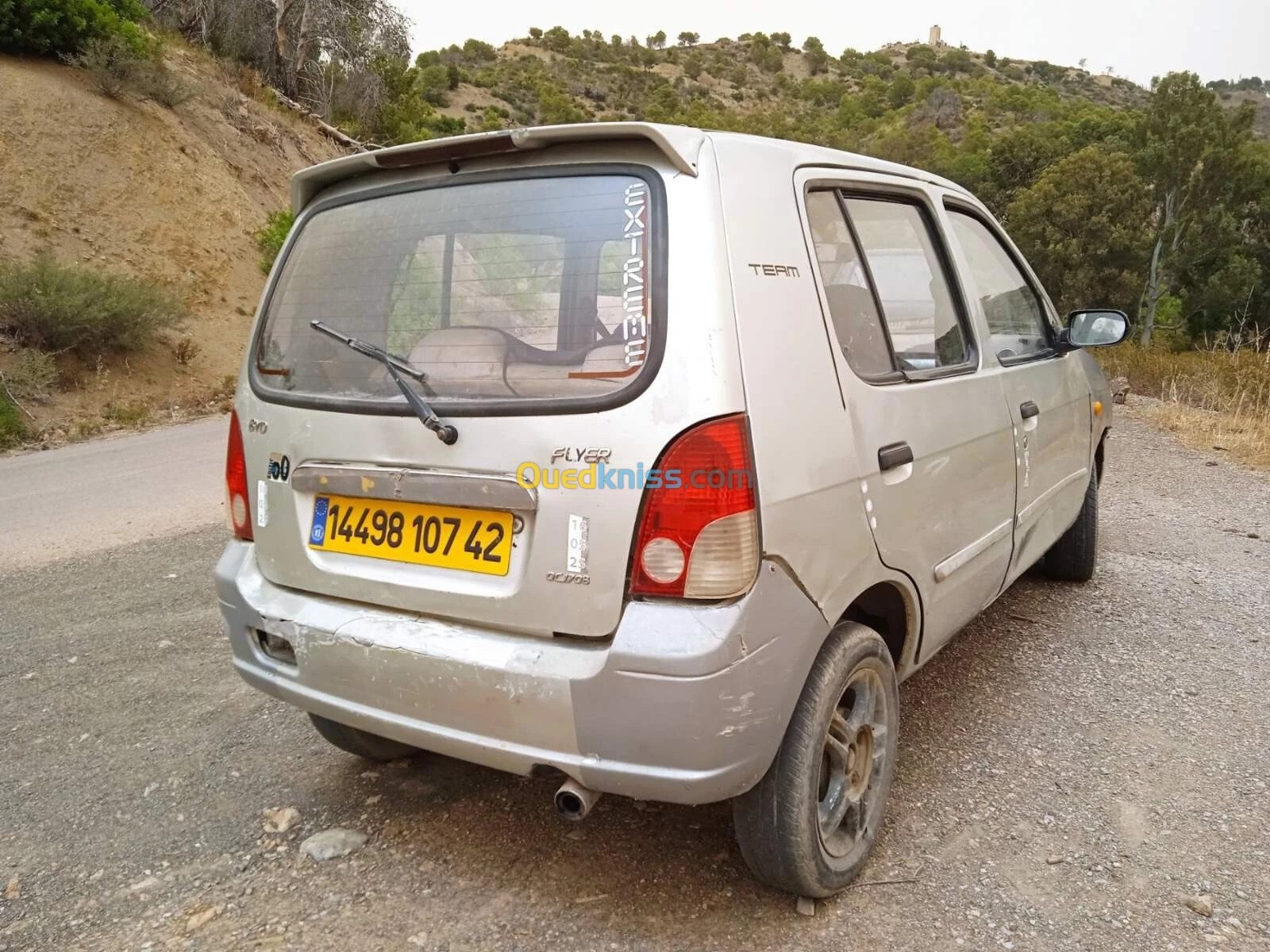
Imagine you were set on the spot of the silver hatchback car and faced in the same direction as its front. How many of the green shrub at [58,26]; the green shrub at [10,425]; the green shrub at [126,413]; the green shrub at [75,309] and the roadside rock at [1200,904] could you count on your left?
4

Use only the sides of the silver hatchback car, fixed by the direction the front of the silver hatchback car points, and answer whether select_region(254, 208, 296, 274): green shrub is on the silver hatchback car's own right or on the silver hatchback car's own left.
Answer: on the silver hatchback car's own left

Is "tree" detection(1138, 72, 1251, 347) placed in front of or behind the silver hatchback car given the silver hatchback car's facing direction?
in front

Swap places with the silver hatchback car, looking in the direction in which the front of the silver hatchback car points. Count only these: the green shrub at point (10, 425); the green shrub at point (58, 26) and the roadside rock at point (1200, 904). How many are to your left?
2

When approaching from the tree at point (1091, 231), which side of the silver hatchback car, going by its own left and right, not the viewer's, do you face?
front

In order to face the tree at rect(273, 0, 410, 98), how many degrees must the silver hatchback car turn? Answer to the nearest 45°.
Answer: approximately 45° to its left

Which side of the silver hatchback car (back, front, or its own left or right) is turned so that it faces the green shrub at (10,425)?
left

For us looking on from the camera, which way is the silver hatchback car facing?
facing away from the viewer and to the right of the viewer

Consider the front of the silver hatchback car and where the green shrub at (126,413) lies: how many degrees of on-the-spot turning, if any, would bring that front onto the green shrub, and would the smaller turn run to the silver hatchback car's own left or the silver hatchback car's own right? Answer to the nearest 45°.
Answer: approximately 90° to the silver hatchback car's own left

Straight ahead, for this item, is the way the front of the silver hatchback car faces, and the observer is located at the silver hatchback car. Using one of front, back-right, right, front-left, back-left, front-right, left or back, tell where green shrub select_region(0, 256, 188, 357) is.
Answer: left

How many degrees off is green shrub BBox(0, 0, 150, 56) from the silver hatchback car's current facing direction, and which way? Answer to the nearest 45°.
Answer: approximately 90° to its left
